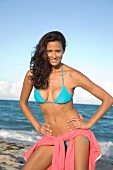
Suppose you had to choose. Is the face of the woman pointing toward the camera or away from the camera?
toward the camera

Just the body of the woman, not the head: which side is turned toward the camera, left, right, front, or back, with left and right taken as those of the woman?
front
